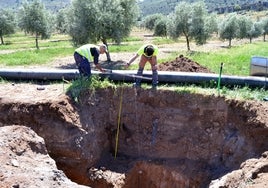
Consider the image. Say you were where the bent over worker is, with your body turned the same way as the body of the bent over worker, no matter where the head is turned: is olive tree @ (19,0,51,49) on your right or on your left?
on your left

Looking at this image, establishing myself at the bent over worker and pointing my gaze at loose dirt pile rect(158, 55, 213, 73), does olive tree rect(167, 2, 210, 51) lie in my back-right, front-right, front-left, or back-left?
front-left

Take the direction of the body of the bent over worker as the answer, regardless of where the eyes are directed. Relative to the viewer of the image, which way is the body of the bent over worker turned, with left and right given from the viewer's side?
facing to the right of the viewer

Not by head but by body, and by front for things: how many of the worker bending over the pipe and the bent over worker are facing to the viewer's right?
1

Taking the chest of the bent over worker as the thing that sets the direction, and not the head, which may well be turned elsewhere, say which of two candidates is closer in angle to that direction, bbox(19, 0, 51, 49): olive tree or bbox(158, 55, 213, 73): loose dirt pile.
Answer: the loose dirt pile

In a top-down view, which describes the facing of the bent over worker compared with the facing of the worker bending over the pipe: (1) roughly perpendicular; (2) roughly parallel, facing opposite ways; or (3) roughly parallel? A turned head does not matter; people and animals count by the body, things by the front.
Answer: roughly perpendicular

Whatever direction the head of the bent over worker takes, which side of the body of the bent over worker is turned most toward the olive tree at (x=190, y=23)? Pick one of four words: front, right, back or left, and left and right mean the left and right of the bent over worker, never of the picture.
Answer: left
